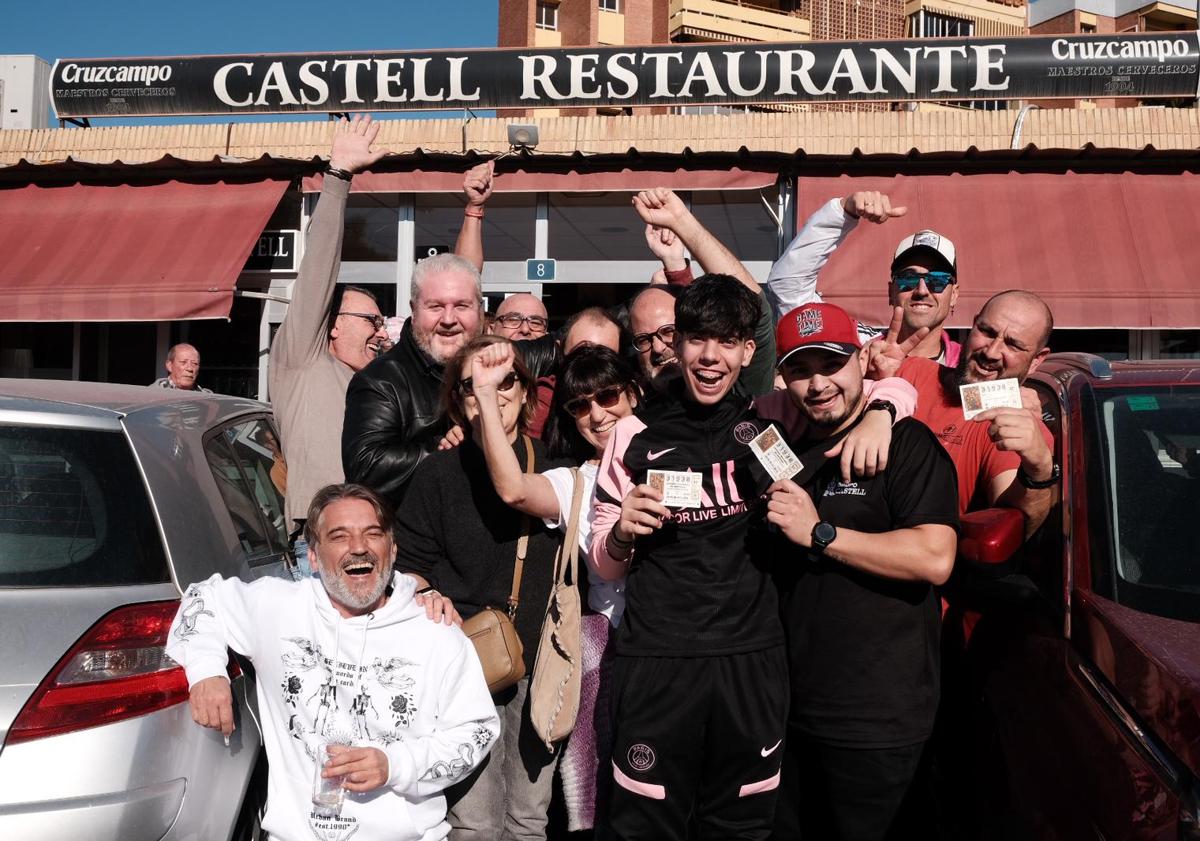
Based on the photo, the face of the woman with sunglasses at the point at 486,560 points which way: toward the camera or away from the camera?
toward the camera

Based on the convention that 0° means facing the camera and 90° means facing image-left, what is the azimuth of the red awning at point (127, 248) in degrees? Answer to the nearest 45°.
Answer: approximately 0°

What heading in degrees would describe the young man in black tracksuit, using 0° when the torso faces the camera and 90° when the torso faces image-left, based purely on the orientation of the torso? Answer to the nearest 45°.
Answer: approximately 0°

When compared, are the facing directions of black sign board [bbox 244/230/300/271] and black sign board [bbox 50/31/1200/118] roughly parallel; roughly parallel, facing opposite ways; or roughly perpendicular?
roughly parallel

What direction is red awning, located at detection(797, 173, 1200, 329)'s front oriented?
toward the camera

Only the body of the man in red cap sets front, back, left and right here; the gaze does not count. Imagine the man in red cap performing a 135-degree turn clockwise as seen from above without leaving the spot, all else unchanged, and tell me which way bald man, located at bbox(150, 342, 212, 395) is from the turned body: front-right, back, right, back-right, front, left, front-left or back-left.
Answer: front-left

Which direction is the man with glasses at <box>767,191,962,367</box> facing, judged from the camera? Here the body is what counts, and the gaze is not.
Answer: toward the camera

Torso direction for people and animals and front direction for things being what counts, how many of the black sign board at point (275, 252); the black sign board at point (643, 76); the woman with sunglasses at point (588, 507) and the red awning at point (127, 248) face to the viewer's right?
0

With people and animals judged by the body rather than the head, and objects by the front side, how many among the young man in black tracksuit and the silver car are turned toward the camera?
1

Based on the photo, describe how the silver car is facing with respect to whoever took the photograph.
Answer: facing away from the viewer and to the right of the viewer
